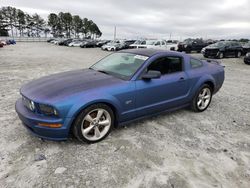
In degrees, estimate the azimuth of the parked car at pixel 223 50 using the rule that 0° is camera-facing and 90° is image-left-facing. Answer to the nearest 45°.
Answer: approximately 45°

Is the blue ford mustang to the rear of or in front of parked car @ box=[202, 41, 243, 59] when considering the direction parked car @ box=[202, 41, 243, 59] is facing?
in front

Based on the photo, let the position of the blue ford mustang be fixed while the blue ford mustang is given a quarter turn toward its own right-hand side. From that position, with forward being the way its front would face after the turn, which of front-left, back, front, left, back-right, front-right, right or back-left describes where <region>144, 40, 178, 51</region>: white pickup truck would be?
front-right

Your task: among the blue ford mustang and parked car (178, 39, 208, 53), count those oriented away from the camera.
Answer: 0

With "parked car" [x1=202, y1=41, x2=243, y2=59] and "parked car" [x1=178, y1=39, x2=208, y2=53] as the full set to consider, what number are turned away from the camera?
0

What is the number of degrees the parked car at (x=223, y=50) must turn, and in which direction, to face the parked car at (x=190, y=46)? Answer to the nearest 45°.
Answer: approximately 90° to its right

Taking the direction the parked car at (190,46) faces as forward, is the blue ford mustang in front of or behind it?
in front

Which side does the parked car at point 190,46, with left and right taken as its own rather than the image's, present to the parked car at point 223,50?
left

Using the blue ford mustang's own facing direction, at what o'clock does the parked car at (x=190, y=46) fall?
The parked car is roughly at 5 o'clock from the blue ford mustang.

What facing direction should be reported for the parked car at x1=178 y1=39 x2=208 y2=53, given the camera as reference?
facing the viewer and to the left of the viewer
